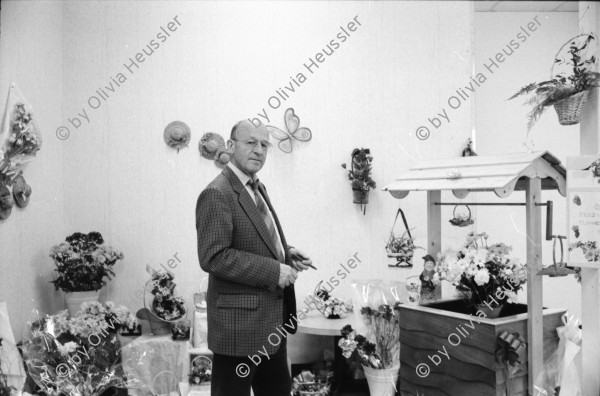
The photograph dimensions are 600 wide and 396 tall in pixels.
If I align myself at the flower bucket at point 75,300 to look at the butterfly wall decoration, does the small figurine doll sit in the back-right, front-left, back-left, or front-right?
front-right

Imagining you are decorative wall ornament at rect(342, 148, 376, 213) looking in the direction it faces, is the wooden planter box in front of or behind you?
in front

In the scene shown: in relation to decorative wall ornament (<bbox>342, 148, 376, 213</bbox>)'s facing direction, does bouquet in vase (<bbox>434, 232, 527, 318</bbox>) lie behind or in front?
in front

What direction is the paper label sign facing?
toward the camera

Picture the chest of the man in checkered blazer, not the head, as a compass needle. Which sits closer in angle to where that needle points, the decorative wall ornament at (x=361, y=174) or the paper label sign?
the paper label sign

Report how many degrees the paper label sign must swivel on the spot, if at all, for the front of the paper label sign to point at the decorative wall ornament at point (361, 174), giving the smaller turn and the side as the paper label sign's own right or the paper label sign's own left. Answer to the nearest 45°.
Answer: approximately 135° to the paper label sign's own right

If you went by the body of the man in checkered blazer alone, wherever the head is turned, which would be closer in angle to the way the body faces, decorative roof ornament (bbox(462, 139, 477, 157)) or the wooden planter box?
the wooden planter box

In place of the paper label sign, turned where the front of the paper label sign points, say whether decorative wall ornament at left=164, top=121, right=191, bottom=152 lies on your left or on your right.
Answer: on your right

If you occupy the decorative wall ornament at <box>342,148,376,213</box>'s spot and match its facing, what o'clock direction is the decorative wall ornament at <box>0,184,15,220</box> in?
the decorative wall ornament at <box>0,184,15,220</box> is roughly at 2 o'clock from the decorative wall ornament at <box>342,148,376,213</box>.

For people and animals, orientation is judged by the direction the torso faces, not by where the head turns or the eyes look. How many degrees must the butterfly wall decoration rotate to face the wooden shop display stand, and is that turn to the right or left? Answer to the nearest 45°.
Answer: approximately 45° to its left

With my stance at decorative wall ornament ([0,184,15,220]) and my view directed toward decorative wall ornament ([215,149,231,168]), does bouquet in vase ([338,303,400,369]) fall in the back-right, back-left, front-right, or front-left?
front-right

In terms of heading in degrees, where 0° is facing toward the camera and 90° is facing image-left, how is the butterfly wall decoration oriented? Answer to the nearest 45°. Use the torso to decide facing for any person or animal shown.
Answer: approximately 0°

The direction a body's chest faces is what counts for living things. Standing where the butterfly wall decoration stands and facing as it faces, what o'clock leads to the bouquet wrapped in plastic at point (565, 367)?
The bouquet wrapped in plastic is roughly at 11 o'clock from the butterfly wall decoration.

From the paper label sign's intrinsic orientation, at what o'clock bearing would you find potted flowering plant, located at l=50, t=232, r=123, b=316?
The potted flowering plant is roughly at 3 o'clock from the paper label sign.
